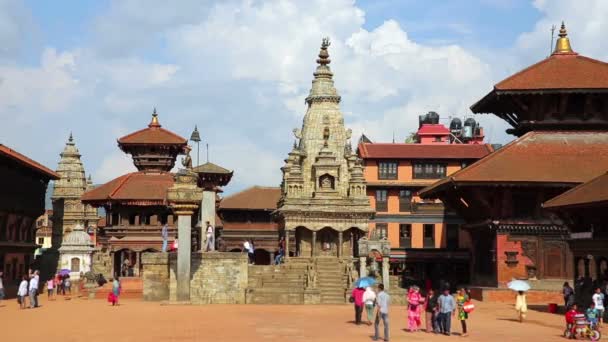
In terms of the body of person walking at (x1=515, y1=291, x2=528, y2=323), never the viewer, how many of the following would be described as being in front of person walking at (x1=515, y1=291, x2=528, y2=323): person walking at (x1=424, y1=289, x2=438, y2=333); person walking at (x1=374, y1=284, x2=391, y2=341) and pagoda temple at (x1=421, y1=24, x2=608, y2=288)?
1

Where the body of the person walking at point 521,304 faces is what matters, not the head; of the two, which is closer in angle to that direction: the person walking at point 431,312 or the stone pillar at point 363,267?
the stone pillar

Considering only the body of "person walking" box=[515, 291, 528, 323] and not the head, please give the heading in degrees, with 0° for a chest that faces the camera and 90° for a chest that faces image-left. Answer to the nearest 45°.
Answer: approximately 180°

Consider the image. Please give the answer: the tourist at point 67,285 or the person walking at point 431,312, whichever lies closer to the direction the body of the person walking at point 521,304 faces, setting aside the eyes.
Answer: the tourist

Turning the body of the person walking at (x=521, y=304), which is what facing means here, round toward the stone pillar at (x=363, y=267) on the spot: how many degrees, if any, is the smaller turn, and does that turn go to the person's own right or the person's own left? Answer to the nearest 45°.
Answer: approximately 45° to the person's own left
